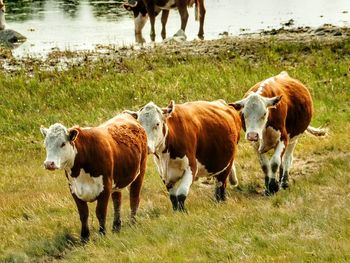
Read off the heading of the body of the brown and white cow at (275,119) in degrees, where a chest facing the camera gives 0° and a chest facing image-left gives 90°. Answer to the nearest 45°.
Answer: approximately 45°

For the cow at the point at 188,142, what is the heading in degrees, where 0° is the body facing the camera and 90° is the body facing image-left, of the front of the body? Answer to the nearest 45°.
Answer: approximately 45°

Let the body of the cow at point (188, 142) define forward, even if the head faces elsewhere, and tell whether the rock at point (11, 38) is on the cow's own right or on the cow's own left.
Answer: on the cow's own right

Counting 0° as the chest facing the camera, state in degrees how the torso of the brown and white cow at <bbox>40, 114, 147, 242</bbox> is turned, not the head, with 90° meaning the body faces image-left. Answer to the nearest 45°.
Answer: approximately 45°

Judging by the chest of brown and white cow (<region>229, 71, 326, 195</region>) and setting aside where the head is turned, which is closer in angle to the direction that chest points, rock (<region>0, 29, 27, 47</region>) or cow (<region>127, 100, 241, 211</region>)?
the cow

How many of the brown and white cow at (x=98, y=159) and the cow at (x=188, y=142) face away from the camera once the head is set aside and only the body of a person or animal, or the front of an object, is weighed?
0

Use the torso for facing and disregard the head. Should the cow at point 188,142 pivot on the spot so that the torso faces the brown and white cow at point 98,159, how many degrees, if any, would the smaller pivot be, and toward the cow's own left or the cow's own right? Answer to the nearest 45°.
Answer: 0° — it already faces it
